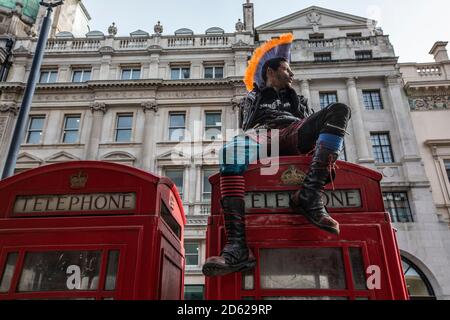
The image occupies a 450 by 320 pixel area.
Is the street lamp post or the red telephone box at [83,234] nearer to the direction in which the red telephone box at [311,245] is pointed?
the red telephone box

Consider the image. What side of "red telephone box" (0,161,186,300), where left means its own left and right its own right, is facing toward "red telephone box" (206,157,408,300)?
left

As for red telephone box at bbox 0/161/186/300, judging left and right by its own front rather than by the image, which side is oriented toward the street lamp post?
back

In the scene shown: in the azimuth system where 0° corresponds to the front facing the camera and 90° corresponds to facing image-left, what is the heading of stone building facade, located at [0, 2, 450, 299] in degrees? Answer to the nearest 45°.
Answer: approximately 0°

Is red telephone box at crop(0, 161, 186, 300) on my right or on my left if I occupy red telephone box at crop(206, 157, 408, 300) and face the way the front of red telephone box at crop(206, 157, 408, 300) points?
on my right

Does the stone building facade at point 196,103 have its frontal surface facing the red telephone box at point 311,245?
yes

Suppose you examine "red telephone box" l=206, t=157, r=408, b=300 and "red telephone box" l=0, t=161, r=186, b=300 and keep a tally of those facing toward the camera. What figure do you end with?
2
